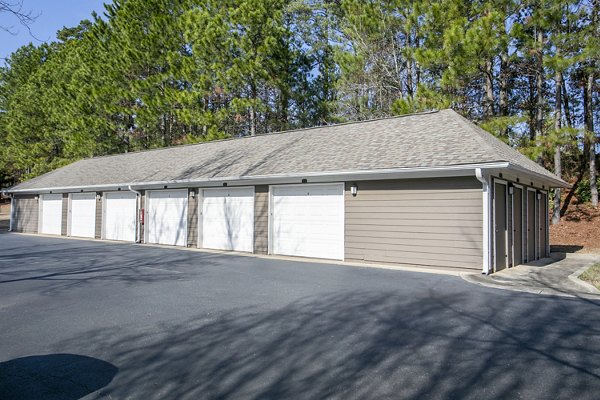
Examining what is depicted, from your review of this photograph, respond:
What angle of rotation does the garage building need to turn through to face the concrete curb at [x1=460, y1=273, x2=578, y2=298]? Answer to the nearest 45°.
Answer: approximately 90° to its left

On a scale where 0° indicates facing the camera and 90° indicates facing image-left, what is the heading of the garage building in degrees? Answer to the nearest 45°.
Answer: approximately 45°
